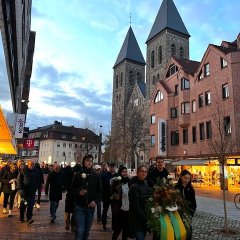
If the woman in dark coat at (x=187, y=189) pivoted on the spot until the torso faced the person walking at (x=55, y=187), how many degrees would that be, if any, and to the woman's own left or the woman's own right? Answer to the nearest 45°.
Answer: approximately 90° to the woman's own right

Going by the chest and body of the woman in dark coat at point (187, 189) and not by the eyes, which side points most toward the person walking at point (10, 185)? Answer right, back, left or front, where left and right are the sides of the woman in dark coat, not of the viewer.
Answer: right

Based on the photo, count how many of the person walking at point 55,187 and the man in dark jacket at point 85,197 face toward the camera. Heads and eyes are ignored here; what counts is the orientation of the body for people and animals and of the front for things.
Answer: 2

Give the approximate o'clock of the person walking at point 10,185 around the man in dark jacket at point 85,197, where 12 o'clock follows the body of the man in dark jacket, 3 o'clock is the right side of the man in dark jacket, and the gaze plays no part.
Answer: The person walking is roughly at 5 o'clock from the man in dark jacket.

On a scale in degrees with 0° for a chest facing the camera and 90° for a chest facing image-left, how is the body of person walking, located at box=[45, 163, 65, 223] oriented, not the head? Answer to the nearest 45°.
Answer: approximately 0°

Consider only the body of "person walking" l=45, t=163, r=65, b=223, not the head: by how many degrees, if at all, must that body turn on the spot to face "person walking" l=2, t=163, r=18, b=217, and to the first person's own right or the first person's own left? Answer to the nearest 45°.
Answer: approximately 135° to the first person's own right

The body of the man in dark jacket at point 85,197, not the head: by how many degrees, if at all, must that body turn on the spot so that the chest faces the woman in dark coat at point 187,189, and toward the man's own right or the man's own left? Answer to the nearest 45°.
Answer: approximately 90° to the man's own left
